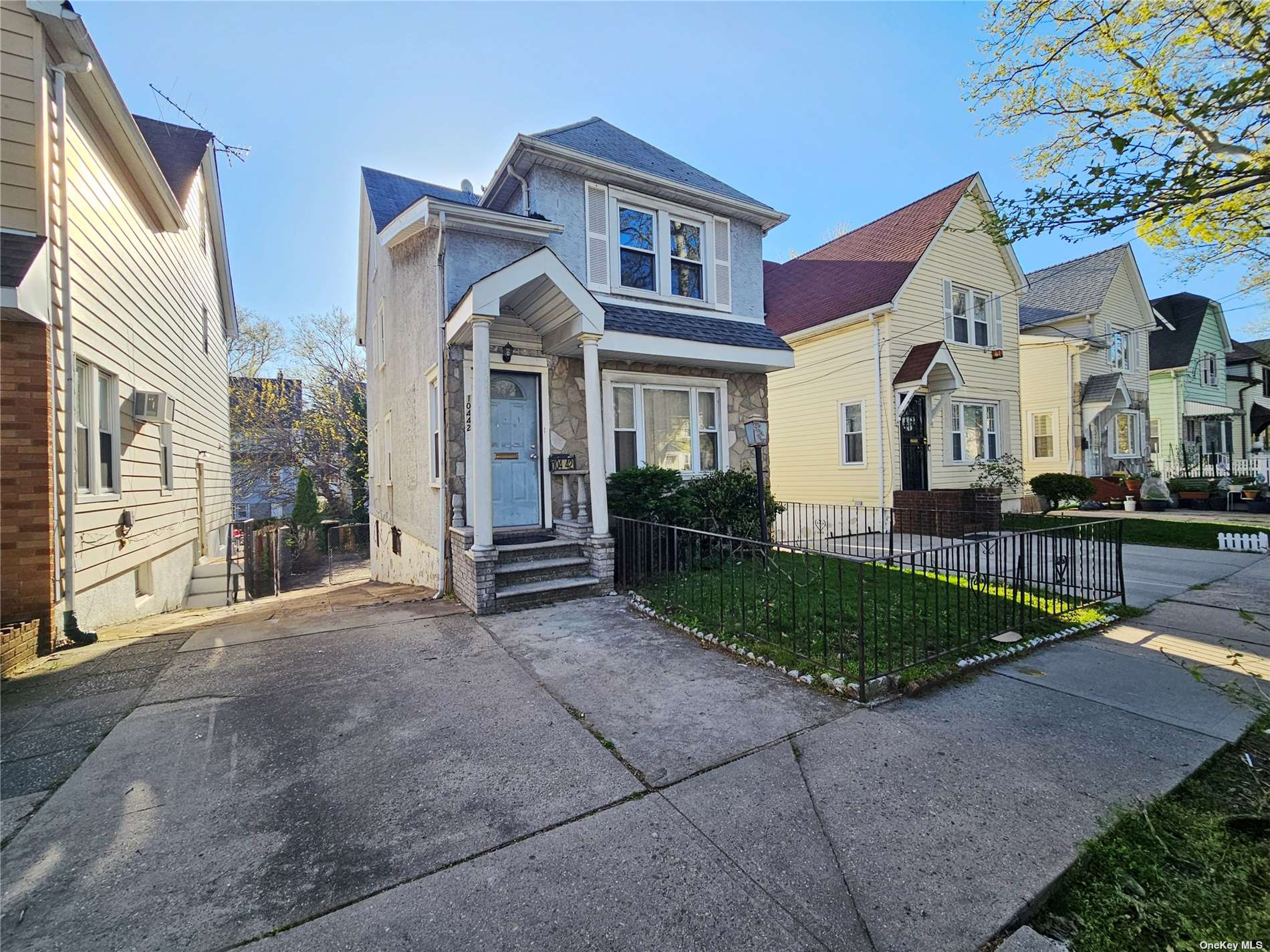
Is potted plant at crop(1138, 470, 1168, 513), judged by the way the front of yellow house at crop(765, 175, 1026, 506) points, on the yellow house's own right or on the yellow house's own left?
on the yellow house's own left

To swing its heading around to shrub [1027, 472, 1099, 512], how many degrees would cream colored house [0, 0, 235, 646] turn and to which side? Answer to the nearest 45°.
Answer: approximately 90° to its left

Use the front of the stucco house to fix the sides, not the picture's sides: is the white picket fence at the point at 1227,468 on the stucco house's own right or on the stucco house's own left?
on the stucco house's own left

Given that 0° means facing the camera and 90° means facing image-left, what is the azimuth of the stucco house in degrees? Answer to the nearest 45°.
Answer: approximately 315°

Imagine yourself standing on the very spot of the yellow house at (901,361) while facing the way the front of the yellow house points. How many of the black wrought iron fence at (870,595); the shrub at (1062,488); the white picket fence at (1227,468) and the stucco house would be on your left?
2

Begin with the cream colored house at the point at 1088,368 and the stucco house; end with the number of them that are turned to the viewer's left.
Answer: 0

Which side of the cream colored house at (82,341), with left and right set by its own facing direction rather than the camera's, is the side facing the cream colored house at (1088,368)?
left

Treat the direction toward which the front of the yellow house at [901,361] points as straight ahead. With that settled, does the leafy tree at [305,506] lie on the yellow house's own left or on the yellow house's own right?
on the yellow house's own right

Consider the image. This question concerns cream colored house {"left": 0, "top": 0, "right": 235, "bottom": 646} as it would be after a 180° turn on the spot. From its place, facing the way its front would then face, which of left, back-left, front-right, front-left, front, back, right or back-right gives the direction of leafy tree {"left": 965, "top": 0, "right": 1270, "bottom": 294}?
back-right

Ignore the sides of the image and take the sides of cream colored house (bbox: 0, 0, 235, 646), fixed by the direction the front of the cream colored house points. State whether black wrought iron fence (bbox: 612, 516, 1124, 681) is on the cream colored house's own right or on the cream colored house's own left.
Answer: on the cream colored house's own left

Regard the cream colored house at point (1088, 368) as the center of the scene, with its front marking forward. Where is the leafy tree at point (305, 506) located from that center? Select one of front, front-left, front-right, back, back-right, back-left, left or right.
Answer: right

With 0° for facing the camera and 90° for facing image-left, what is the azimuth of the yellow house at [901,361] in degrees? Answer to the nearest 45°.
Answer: approximately 315°

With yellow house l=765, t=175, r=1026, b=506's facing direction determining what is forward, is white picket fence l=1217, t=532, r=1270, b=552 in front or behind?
in front

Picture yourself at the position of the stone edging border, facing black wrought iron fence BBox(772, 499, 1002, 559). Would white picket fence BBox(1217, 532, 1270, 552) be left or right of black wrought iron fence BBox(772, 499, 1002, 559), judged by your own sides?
right
